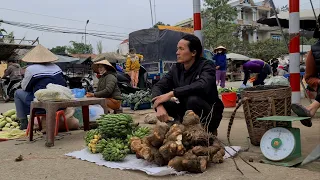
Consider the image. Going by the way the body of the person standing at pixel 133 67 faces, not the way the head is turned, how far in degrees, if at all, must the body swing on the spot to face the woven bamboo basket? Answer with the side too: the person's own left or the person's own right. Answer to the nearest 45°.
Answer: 0° — they already face it

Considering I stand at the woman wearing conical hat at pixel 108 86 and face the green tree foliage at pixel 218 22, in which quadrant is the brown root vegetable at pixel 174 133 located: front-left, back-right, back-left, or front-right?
back-right

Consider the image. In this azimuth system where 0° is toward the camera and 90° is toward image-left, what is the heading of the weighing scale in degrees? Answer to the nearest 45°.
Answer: approximately 45°

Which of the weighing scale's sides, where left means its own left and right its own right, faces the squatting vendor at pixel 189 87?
right

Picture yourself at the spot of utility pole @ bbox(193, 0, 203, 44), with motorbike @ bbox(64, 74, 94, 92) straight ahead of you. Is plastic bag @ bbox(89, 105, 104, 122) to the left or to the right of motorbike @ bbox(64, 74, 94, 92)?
left

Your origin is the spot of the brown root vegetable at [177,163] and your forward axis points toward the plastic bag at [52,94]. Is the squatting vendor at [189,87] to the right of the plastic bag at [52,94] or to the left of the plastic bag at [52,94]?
right

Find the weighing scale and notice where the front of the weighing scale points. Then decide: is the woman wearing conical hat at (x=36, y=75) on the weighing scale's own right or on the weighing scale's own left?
on the weighing scale's own right

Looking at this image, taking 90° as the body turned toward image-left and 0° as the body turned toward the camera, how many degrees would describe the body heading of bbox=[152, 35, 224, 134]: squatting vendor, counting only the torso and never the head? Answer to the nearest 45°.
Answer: approximately 45°
